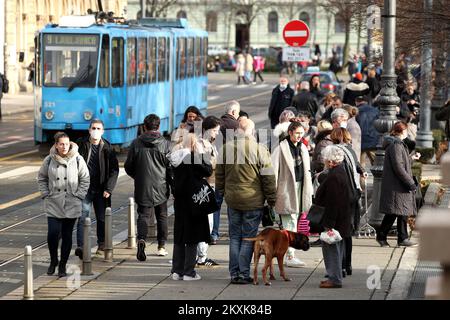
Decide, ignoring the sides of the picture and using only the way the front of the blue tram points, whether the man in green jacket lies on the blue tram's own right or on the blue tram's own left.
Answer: on the blue tram's own left

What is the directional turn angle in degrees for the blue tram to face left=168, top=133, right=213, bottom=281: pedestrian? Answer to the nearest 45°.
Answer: approximately 45° to its left

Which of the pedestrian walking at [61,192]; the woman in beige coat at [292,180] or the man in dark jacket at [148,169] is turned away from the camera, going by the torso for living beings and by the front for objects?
the man in dark jacket

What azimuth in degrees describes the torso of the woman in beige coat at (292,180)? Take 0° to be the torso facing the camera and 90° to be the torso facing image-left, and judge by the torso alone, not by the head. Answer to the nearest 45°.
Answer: approximately 315°

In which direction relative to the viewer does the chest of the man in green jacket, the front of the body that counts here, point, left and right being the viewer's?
facing away from the viewer

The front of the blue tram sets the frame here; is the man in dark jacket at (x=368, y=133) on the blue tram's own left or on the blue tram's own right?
on the blue tram's own left

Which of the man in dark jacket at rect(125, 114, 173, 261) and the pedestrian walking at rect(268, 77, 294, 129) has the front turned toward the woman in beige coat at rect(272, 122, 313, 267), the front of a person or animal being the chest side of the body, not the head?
the pedestrian walking

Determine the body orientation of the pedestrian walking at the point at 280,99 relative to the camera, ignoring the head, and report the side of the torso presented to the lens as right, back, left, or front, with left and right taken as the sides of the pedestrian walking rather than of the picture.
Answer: front

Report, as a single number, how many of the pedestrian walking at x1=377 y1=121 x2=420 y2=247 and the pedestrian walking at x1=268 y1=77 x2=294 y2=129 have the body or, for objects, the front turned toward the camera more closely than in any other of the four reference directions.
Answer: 1

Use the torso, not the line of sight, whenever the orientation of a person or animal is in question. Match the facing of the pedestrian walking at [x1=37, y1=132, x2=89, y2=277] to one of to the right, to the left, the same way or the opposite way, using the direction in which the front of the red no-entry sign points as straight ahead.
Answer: the same way

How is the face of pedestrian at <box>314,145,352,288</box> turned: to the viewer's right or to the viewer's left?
to the viewer's left

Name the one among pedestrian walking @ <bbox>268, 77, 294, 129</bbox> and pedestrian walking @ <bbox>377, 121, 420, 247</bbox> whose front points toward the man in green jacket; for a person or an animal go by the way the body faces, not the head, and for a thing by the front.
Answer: pedestrian walking @ <bbox>268, 77, 294, 129</bbox>

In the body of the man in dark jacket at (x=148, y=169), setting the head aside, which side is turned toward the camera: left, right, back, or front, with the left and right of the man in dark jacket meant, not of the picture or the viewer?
back

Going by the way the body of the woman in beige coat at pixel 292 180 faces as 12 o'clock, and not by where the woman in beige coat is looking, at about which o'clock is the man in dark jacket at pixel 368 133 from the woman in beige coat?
The man in dark jacket is roughly at 8 o'clock from the woman in beige coat.

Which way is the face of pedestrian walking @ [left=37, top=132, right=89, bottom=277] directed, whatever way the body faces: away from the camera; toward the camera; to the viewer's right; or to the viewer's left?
toward the camera
